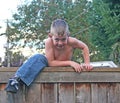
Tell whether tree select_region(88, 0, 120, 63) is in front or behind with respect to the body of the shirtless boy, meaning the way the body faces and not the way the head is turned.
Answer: behind

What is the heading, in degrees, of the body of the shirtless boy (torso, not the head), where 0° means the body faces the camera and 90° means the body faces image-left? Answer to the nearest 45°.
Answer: approximately 0°
